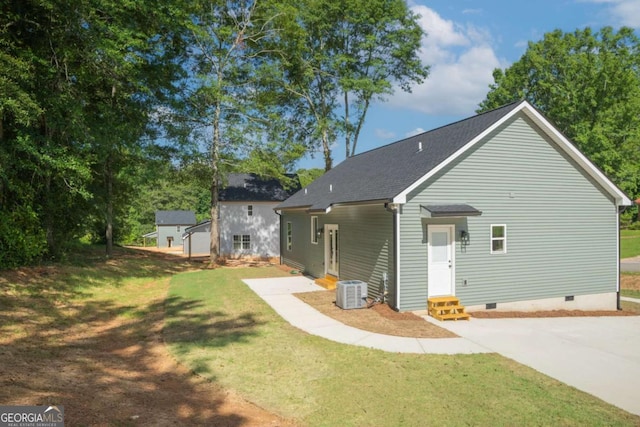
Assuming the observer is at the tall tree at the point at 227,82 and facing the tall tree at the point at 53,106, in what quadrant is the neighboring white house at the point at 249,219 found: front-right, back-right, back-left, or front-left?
back-right

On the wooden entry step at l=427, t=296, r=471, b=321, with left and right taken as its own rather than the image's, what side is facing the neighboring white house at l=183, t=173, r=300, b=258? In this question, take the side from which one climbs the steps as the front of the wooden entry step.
back

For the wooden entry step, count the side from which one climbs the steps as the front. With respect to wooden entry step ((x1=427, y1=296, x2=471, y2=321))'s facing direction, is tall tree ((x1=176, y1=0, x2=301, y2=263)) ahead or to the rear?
to the rear

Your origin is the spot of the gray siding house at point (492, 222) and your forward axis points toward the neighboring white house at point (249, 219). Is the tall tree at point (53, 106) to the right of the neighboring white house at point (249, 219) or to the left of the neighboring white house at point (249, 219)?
left

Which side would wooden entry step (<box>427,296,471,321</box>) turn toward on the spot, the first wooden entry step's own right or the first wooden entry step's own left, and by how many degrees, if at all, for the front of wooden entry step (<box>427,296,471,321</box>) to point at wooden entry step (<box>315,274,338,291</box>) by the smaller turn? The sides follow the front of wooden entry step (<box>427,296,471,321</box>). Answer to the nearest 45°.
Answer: approximately 180°

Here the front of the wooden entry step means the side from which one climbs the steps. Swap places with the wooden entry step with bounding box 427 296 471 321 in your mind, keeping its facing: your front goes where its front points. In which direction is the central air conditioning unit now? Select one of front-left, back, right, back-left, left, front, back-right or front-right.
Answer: back-right

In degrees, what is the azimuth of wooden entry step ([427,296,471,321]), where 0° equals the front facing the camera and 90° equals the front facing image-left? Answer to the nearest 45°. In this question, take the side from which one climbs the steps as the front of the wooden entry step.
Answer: approximately 315°

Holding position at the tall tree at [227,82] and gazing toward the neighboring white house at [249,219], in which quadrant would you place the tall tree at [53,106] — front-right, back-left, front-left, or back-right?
back-left
